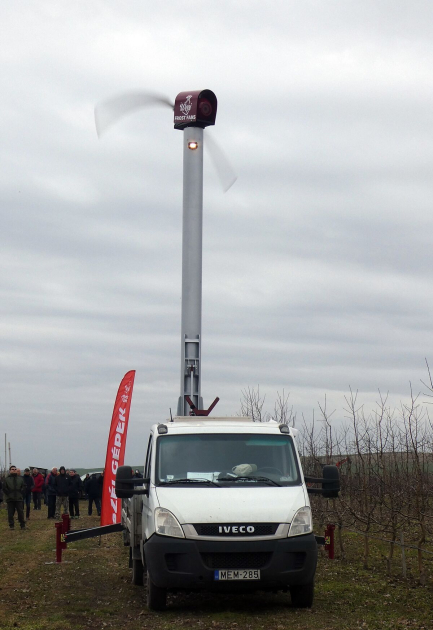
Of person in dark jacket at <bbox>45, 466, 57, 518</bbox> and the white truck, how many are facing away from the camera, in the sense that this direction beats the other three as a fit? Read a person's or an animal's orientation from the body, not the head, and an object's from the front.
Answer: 0

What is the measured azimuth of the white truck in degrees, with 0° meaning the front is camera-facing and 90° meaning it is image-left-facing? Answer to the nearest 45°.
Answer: approximately 0°
